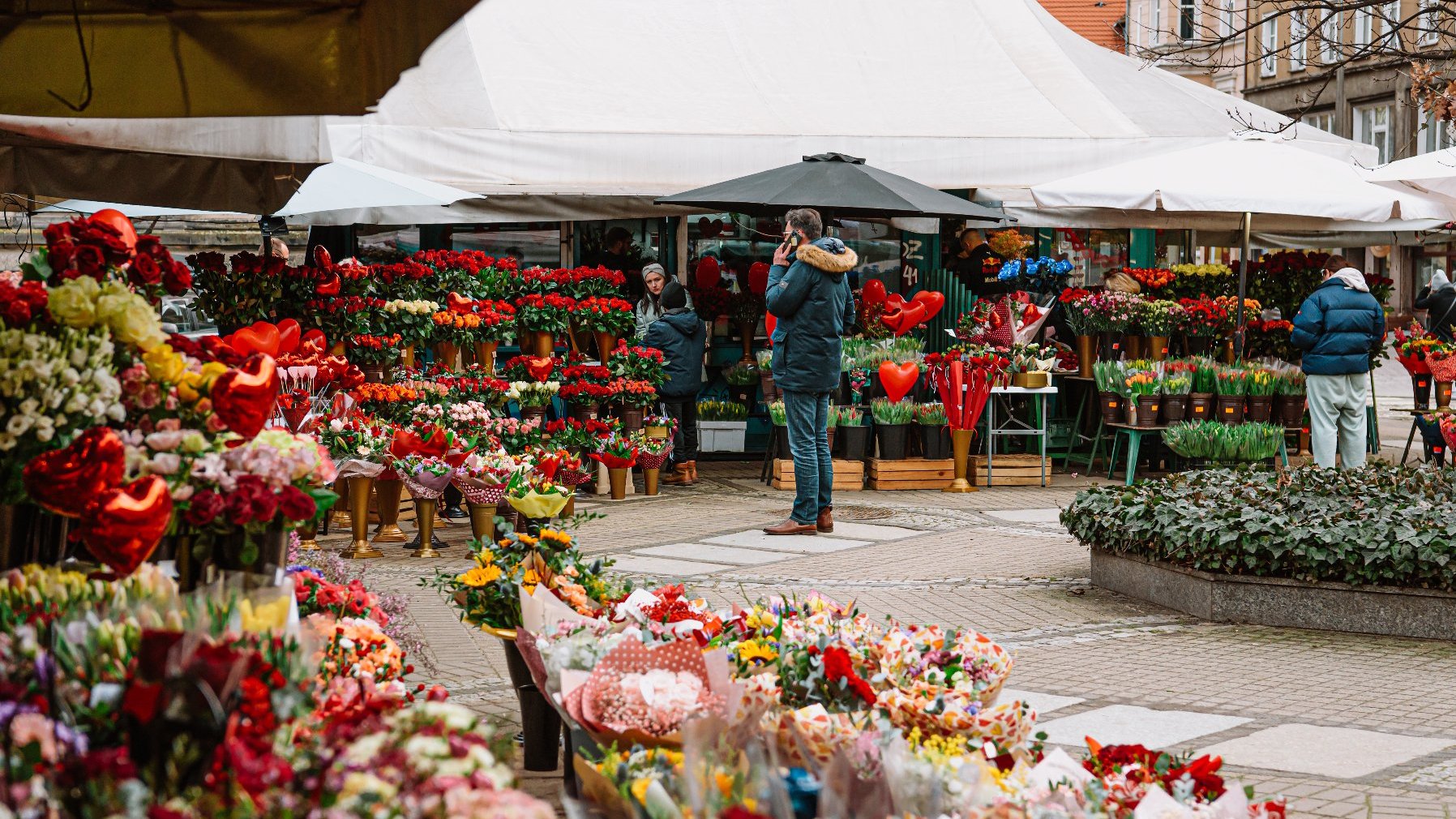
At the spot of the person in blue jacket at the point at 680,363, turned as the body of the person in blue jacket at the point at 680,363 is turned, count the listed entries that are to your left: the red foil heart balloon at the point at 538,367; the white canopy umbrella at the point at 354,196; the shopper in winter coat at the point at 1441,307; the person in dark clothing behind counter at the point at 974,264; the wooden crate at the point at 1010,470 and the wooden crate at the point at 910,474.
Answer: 2

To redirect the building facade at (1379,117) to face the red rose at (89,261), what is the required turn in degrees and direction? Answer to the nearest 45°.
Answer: approximately 45° to its left

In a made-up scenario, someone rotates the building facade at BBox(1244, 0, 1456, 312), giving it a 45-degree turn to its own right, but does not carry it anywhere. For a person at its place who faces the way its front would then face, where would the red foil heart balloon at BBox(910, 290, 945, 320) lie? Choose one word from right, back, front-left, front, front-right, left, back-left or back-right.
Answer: left

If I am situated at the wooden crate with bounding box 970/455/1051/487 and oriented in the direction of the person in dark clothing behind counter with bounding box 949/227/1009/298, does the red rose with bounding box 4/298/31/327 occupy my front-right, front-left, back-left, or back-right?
back-left

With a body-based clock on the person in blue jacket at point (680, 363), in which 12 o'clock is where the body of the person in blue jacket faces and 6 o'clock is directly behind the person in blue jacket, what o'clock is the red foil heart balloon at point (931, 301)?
The red foil heart balloon is roughly at 4 o'clock from the person in blue jacket.

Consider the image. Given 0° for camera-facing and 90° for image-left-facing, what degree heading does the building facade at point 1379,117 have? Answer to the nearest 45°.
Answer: approximately 45°

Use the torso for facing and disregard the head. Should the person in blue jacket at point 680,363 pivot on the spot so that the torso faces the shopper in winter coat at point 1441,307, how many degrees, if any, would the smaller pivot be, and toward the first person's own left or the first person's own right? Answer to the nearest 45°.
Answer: approximately 90° to the first person's own right

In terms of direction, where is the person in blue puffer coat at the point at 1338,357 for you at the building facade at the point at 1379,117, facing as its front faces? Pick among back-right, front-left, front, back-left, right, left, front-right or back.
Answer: front-left

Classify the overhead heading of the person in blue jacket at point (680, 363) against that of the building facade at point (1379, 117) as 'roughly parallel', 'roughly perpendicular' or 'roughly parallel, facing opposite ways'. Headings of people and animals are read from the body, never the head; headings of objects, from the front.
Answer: roughly perpendicular

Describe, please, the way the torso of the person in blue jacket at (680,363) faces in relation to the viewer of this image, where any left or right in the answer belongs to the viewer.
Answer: facing away from the viewer and to the left of the viewer

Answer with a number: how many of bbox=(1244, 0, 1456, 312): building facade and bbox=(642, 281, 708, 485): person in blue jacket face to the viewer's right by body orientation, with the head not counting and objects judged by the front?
0

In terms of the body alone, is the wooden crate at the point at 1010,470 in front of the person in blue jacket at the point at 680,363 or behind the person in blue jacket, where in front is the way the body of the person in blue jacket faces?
behind

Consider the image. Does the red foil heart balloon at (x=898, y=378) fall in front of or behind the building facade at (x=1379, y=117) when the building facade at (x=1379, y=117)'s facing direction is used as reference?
in front
